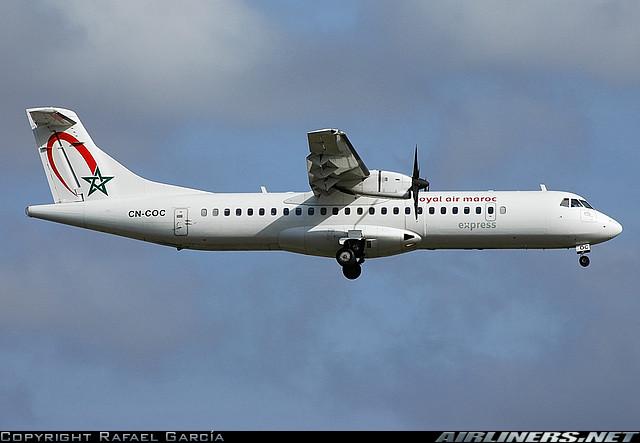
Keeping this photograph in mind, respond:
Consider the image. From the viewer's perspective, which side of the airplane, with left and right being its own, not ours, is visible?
right
